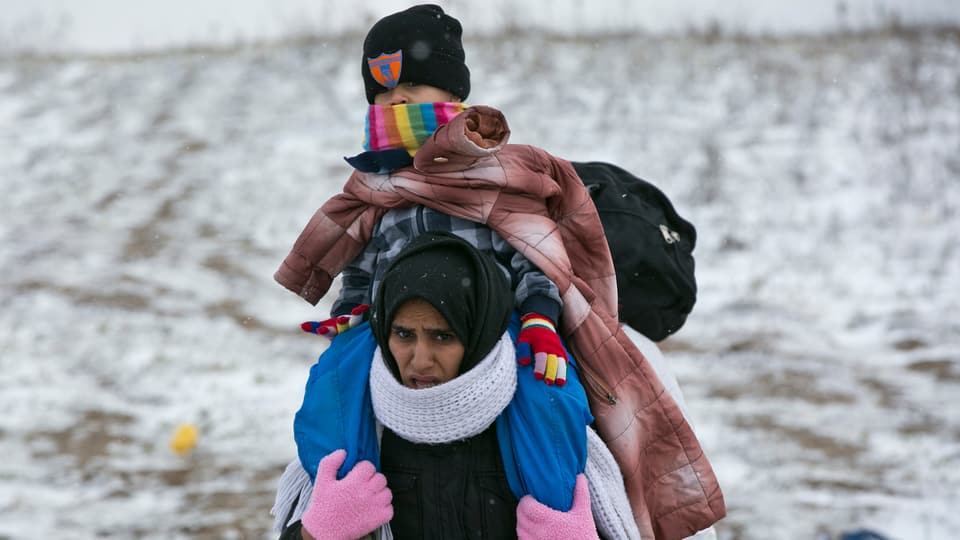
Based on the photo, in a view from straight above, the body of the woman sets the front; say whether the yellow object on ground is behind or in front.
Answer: behind

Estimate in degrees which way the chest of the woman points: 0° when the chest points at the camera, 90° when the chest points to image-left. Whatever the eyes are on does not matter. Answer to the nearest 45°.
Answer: approximately 0°
